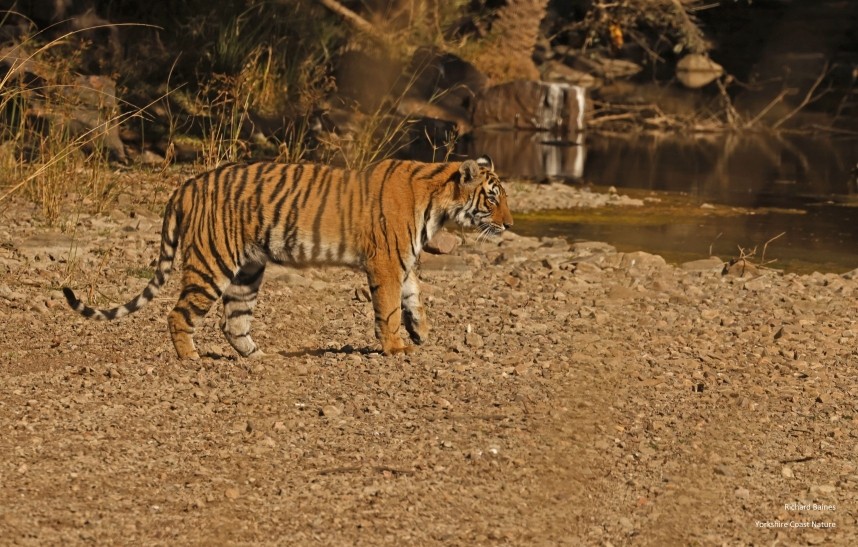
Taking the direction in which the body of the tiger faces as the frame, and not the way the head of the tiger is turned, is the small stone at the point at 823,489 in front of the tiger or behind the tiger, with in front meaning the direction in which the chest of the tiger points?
in front

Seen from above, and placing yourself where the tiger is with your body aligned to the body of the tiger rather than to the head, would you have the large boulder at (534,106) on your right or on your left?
on your left

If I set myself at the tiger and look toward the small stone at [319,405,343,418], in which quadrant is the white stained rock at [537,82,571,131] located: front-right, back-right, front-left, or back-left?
back-left

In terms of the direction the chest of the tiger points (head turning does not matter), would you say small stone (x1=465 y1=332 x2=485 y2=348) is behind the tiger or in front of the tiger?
in front

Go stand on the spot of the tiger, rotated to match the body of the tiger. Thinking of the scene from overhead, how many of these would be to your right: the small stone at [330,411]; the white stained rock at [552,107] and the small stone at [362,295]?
1

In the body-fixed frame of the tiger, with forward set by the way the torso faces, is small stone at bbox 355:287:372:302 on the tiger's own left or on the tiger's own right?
on the tiger's own left

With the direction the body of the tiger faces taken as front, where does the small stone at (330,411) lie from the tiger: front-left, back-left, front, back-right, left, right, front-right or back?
right

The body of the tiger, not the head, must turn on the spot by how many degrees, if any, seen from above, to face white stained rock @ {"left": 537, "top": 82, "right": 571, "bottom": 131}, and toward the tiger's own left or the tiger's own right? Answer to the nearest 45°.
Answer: approximately 90° to the tiger's own left

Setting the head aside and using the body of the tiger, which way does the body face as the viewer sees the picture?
to the viewer's right

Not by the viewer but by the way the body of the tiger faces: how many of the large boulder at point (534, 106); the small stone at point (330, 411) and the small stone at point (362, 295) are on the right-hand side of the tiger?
1
